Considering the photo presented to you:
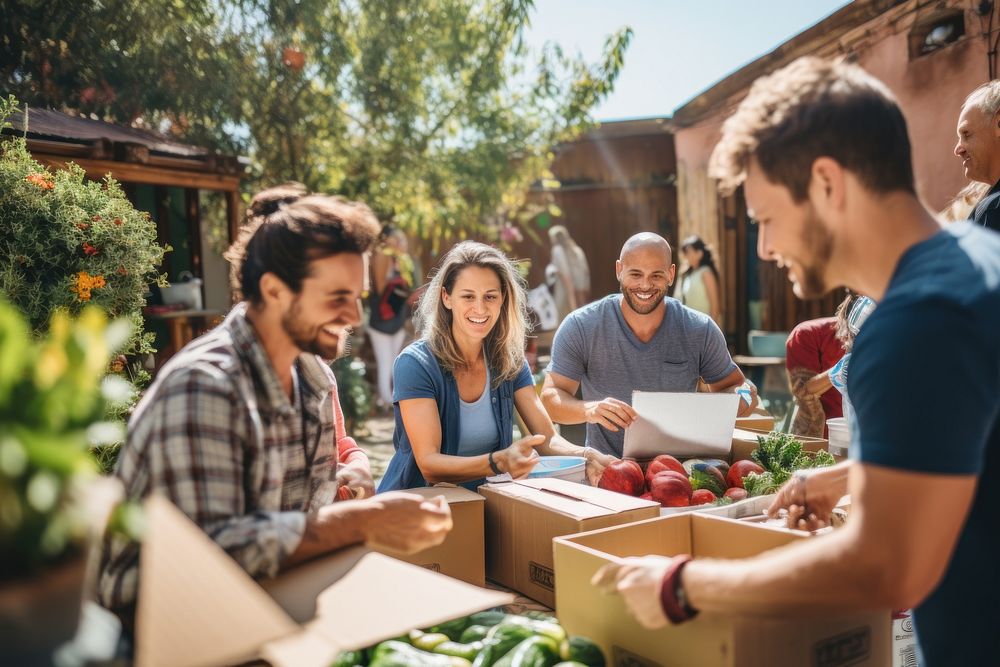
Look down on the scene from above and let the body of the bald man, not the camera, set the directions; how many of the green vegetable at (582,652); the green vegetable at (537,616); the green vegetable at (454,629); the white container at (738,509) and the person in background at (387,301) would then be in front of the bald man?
4

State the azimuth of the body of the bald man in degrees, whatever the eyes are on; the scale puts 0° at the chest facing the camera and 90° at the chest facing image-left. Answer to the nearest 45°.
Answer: approximately 0°

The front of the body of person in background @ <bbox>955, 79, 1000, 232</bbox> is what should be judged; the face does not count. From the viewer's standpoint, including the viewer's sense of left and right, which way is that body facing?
facing to the left of the viewer

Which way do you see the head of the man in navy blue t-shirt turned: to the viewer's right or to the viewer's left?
to the viewer's left

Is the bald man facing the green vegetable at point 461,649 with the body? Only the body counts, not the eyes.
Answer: yes

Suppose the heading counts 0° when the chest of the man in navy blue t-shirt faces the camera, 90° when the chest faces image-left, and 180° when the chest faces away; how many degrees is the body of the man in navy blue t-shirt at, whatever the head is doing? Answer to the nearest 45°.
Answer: approximately 90°

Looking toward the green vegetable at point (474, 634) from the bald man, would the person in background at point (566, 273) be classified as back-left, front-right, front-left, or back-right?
back-right

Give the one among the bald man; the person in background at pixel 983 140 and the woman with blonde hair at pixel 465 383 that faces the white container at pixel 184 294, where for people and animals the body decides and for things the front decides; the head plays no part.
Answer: the person in background

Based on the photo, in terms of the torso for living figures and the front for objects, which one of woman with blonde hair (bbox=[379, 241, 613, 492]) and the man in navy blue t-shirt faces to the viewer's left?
the man in navy blue t-shirt

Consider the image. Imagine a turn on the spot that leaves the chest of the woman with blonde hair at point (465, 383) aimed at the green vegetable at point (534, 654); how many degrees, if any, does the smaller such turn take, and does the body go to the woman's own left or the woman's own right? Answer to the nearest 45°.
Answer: approximately 45° to the woman's own right

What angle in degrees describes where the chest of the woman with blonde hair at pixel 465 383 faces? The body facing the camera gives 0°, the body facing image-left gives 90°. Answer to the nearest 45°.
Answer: approximately 315°

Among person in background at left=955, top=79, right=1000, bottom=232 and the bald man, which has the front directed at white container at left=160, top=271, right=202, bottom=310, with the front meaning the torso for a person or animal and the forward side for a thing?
the person in background
